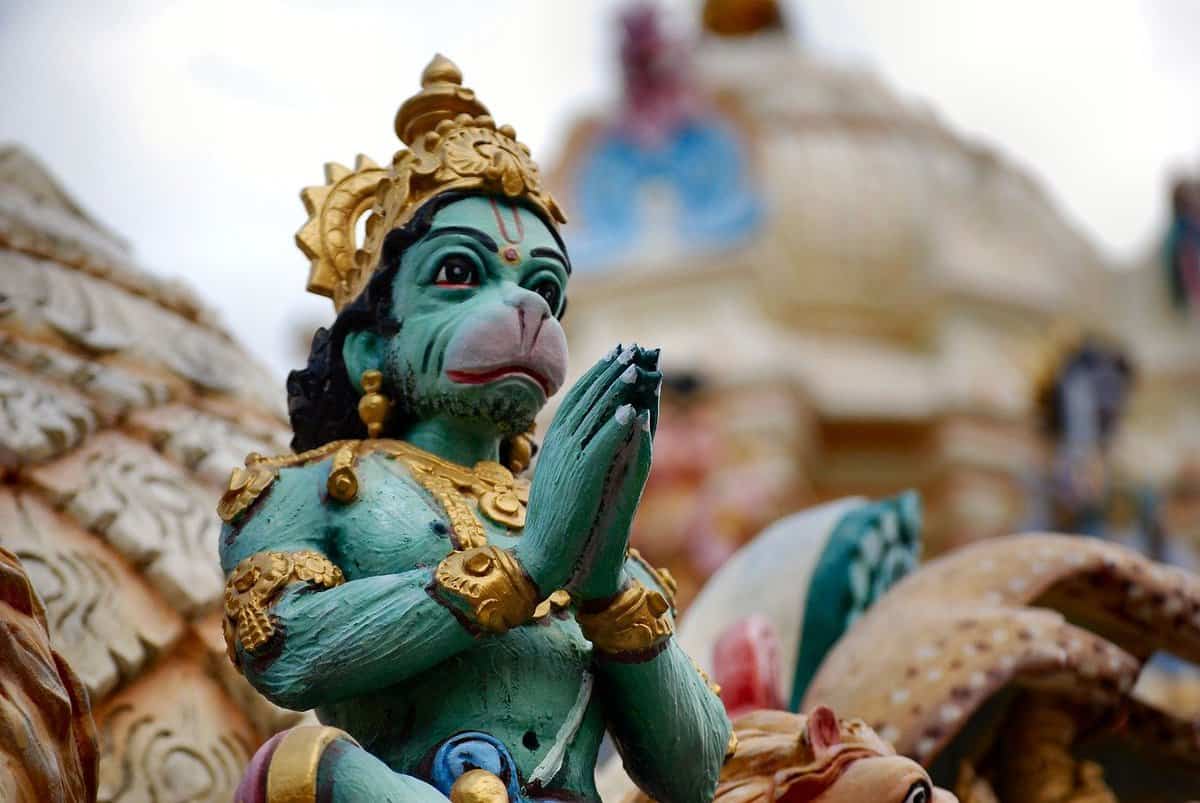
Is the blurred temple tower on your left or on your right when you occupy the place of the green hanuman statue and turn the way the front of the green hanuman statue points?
on your left

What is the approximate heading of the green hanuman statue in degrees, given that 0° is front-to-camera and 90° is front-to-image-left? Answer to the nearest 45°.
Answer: approximately 315°

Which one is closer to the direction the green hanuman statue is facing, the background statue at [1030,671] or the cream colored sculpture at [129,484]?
the background statue

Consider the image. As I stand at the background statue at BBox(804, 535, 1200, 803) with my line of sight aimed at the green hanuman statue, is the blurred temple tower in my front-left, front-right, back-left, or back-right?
back-right

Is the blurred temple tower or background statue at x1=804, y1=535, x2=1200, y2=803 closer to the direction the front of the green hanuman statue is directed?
the background statue

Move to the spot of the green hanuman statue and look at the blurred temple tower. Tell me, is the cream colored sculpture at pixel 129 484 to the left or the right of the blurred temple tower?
left

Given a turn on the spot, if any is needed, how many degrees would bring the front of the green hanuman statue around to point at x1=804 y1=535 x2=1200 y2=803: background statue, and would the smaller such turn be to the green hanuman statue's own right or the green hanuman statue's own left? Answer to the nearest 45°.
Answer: approximately 90° to the green hanuman statue's own left

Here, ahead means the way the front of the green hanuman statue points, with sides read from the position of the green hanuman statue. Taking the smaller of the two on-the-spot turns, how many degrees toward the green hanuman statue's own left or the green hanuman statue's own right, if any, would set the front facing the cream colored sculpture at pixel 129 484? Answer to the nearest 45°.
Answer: approximately 180°
